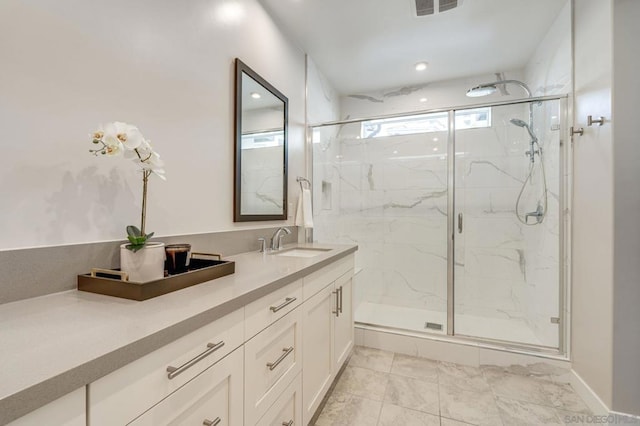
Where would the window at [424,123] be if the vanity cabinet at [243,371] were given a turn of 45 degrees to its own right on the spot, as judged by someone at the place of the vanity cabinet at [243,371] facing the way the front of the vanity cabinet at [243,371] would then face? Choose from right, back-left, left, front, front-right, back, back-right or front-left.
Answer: back-left

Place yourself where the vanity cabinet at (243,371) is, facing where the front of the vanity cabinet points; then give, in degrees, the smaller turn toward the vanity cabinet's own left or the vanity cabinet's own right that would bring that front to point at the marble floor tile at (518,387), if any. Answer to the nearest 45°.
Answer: approximately 45° to the vanity cabinet's own left

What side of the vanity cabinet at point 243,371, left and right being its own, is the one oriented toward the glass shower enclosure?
left

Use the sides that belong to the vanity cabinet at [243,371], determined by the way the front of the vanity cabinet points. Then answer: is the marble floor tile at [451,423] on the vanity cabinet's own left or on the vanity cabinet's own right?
on the vanity cabinet's own left

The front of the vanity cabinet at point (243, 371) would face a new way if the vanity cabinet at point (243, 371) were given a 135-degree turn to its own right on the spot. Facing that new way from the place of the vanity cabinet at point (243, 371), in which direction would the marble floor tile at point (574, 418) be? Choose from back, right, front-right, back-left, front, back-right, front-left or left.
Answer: back

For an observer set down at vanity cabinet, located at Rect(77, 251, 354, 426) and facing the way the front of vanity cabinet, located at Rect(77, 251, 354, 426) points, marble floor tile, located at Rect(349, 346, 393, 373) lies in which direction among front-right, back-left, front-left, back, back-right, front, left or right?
left

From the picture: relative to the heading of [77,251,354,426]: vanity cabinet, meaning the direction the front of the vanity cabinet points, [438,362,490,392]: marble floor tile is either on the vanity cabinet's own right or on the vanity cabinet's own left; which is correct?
on the vanity cabinet's own left

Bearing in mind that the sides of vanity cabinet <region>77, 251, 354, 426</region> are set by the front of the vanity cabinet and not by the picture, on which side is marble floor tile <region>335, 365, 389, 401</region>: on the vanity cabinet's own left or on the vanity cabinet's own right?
on the vanity cabinet's own left

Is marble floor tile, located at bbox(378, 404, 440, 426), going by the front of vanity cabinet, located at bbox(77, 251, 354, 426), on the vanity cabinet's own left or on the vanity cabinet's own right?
on the vanity cabinet's own left

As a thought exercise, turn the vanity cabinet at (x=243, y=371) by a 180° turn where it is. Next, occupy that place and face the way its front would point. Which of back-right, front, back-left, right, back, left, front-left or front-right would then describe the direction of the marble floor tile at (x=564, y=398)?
back-right
